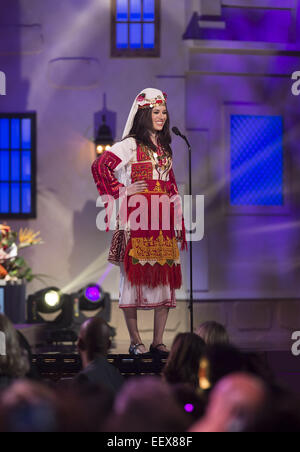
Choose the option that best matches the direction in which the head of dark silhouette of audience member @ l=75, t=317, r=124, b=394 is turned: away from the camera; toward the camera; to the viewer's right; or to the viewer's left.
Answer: away from the camera

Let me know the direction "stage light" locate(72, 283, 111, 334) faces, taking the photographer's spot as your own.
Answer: facing the viewer

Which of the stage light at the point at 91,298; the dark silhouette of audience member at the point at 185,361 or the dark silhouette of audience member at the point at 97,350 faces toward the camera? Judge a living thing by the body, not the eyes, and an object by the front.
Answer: the stage light

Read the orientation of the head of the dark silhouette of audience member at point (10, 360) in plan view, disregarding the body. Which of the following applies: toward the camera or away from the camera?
away from the camera

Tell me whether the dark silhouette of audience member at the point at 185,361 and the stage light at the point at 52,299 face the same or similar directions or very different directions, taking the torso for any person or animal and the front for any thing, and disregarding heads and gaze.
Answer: very different directions

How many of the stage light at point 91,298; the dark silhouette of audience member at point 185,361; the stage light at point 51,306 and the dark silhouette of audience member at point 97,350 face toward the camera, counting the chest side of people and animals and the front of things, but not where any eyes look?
2

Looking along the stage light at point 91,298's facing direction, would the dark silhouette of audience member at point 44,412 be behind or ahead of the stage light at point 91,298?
ahead

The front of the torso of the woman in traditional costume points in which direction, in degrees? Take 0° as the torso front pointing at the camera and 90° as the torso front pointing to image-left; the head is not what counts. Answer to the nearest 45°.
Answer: approximately 315°

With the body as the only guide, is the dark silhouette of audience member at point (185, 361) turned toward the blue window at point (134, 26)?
yes

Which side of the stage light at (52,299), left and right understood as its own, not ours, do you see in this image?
front

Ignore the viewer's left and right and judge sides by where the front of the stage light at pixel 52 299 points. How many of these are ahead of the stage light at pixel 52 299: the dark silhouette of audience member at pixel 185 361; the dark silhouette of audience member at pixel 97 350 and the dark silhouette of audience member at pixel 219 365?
3

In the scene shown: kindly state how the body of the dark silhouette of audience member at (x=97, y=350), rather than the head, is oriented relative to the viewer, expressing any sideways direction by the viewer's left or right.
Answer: facing away from the viewer

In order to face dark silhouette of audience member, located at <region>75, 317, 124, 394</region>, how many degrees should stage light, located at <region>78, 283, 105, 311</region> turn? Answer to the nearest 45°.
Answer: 0° — it already faces them

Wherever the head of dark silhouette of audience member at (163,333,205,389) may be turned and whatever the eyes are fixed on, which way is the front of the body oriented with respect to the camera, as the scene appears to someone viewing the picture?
away from the camera

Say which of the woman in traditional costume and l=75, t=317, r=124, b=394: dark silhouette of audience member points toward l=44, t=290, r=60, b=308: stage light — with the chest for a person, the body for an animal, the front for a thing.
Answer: the dark silhouette of audience member

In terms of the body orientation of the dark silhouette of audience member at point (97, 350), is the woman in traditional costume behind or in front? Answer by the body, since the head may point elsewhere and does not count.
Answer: in front
